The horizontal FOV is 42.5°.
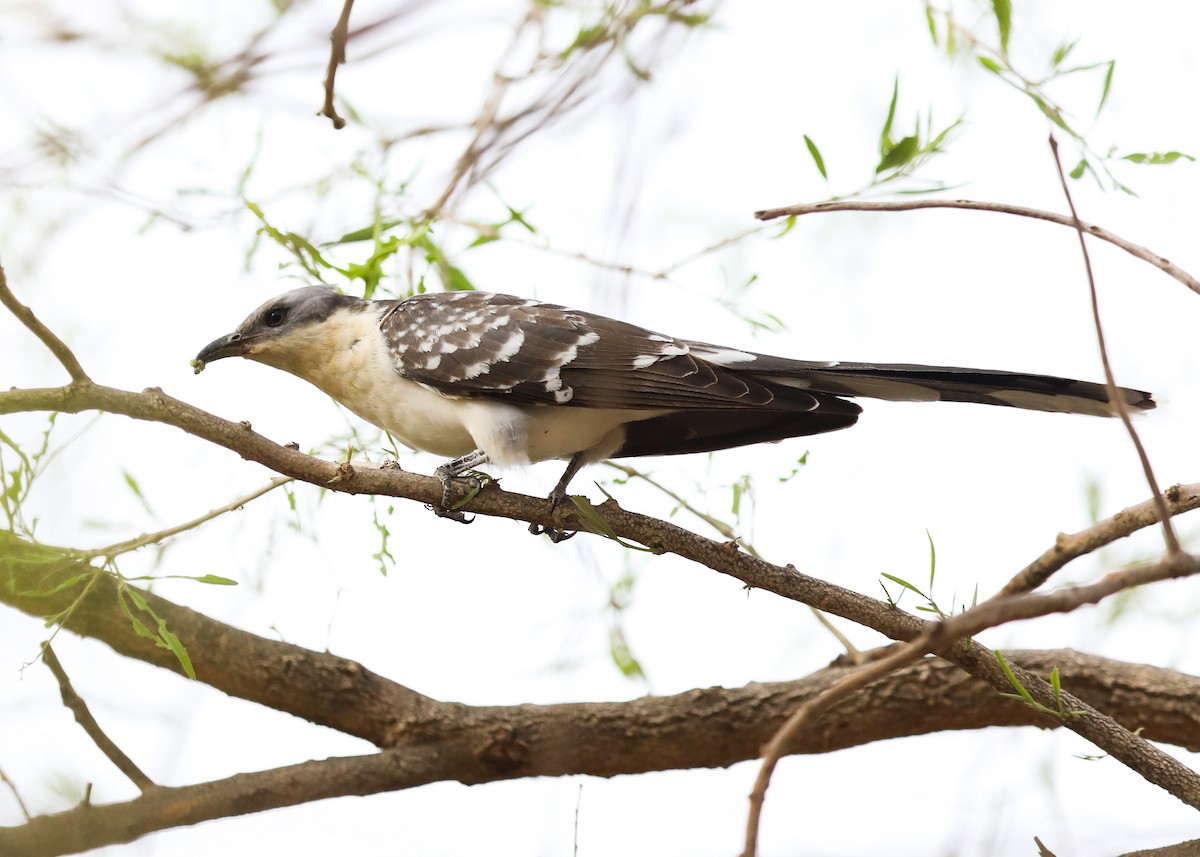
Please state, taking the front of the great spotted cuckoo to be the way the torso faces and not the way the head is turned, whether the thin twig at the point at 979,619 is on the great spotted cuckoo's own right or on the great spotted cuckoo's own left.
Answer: on the great spotted cuckoo's own left

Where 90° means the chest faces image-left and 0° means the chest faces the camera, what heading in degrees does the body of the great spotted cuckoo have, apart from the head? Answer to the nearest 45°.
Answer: approximately 90°
